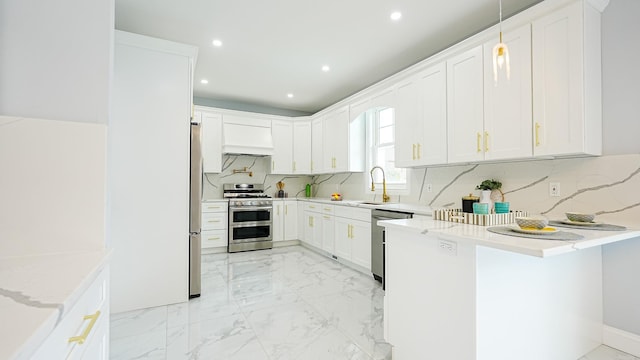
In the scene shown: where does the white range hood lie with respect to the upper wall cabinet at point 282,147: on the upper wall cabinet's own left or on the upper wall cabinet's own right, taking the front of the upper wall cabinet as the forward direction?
on the upper wall cabinet's own right

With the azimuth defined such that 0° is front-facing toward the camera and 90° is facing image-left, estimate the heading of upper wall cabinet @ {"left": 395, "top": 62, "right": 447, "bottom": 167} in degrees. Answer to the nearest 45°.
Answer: approximately 45°

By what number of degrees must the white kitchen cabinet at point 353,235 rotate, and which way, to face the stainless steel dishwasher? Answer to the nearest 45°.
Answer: approximately 90° to its left

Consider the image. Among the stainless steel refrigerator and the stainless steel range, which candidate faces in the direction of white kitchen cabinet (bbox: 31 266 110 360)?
the stainless steel range

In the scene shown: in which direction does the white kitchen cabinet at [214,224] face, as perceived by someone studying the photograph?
facing the viewer

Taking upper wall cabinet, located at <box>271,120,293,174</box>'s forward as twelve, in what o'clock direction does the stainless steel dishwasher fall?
The stainless steel dishwasher is roughly at 11 o'clock from the upper wall cabinet.

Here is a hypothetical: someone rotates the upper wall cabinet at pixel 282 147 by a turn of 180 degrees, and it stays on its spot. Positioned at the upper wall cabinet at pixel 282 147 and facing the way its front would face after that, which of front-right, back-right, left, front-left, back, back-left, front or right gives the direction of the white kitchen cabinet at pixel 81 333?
back

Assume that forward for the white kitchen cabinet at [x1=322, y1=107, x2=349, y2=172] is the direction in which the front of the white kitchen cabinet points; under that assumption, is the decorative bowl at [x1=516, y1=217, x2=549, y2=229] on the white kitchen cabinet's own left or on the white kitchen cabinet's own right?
on the white kitchen cabinet's own left

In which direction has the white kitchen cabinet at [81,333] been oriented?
to the viewer's right

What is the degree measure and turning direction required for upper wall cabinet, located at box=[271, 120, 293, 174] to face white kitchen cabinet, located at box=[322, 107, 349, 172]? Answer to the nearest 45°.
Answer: approximately 45° to its left

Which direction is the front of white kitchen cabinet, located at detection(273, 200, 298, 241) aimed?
toward the camera

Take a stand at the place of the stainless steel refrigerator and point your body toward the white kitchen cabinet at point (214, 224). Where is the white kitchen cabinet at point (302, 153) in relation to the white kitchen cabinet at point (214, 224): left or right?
right

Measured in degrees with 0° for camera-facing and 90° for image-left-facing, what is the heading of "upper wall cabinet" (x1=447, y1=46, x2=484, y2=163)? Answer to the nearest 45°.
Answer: approximately 45°

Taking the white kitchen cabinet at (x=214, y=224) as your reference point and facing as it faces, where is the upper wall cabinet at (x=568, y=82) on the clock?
The upper wall cabinet is roughly at 11 o'clock from the white kitchen cabinet.
